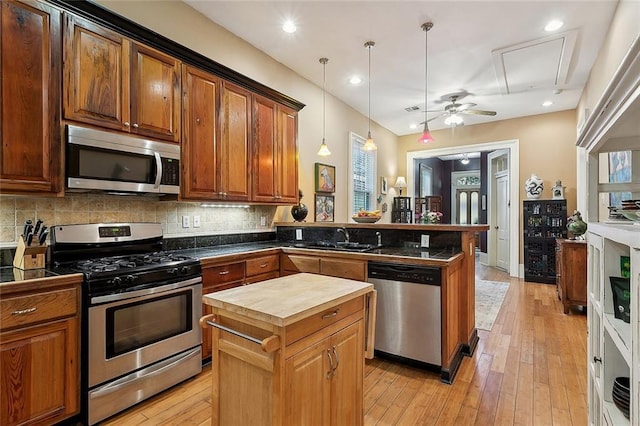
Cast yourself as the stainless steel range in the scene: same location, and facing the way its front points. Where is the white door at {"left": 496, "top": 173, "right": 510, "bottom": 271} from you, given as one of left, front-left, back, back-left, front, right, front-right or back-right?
front-left

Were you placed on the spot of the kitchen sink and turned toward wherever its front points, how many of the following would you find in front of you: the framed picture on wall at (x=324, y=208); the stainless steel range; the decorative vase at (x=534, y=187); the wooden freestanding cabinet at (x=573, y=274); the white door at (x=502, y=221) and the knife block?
2

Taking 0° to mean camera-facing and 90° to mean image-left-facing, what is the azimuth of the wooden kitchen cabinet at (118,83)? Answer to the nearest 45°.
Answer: approximately 315°

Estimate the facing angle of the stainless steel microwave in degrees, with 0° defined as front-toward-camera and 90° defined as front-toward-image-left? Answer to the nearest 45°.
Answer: approximately 315°

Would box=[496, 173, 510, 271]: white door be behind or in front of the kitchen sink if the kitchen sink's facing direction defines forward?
behind

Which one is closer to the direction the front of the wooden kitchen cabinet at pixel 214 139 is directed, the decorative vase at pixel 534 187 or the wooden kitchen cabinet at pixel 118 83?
the decorative vase

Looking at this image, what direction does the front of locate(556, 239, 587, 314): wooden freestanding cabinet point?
to the viewer's left

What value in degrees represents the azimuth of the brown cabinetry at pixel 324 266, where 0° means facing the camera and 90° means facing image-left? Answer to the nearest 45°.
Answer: approximately 45°

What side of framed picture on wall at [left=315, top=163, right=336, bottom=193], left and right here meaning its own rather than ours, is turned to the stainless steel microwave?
right

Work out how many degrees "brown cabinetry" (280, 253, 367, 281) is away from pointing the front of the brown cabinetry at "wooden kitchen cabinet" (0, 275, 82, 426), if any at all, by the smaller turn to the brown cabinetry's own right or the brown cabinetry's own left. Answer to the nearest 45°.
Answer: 0° — it already faces it

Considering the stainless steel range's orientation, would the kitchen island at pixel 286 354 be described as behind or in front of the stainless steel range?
in front

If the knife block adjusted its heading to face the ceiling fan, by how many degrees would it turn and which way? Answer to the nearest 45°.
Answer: approximately 45° to its left
